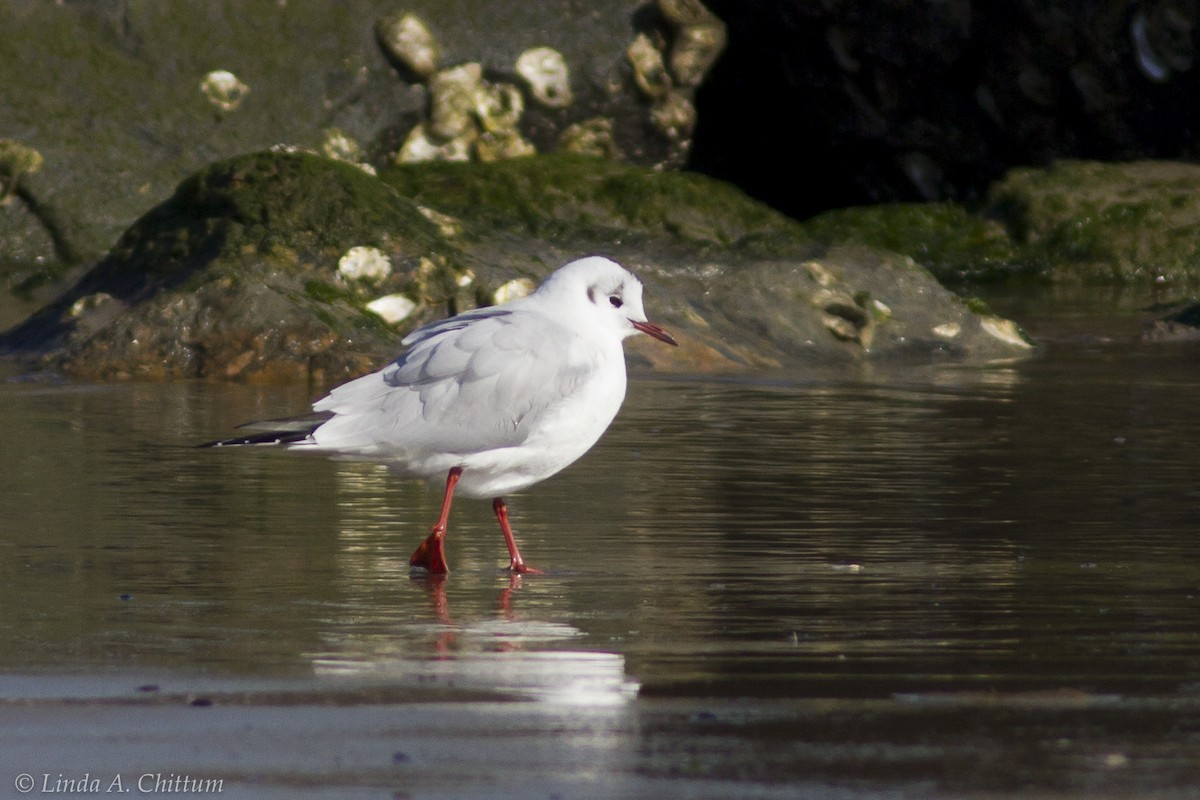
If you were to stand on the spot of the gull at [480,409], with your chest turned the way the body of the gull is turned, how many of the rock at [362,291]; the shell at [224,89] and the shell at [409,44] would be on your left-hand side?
3

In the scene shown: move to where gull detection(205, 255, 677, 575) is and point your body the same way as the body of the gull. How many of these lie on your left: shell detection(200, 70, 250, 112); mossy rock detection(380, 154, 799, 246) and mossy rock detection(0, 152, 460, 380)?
3

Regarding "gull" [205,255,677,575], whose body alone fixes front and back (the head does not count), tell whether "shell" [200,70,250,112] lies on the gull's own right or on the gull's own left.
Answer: on the gull's own left

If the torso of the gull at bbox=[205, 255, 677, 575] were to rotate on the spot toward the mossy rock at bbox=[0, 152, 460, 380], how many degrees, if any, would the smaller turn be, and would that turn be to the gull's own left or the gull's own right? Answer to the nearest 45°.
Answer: approximately 90° to the gull's own left

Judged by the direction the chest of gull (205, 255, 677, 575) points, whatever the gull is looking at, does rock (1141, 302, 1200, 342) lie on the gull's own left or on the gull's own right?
on the gull's own left

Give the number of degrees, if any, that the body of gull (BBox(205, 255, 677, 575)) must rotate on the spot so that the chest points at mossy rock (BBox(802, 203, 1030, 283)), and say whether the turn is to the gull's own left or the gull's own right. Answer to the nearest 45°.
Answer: approximately 90° to the gull's own left

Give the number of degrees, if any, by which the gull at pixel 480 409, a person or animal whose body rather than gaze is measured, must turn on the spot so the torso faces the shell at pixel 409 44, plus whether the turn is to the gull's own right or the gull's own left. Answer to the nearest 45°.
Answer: approximately 90° to the gull's own left

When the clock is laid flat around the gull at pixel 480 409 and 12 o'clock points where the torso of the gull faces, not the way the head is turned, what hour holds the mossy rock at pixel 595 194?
The mossy rock is roughly at 9 o'clock from the gull.

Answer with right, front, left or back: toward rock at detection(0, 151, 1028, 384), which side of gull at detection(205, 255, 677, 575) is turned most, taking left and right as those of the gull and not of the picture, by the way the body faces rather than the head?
left

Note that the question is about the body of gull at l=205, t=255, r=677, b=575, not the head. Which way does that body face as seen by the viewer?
to the viewer's right
